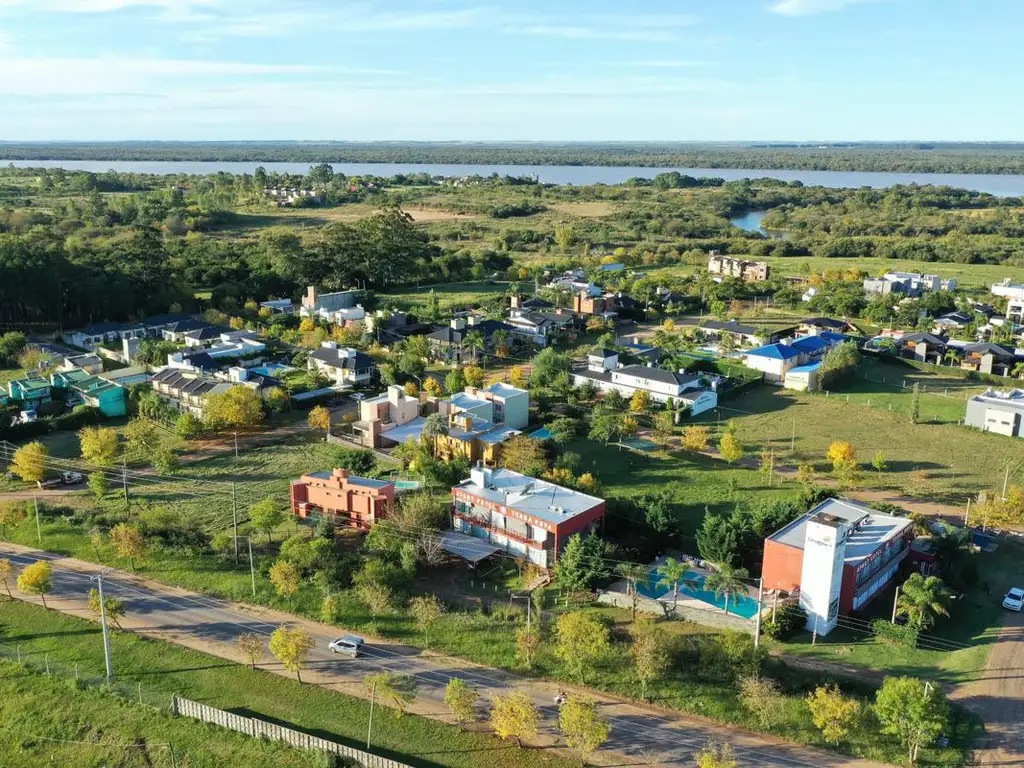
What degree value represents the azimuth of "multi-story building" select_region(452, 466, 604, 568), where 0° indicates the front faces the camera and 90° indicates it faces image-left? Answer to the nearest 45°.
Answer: approximately 45°

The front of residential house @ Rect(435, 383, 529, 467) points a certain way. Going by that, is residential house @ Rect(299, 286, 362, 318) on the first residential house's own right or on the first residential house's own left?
on the first residential house's own right

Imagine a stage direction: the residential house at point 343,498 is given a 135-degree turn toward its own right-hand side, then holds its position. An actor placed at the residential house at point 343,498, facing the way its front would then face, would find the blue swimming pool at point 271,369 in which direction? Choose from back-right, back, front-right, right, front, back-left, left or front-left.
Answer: front

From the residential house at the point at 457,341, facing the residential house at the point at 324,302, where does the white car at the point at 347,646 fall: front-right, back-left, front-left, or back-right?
back-left

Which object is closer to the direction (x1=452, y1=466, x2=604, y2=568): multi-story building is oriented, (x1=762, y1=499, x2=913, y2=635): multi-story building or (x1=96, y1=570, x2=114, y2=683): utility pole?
the utility pole

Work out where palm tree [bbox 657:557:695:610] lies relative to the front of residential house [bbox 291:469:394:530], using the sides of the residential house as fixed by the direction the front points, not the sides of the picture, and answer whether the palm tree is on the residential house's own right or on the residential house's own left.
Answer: on the residential house's own left

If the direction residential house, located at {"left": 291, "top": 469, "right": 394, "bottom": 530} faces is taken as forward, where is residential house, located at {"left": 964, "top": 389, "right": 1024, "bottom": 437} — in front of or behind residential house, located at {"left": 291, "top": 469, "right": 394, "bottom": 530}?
behind

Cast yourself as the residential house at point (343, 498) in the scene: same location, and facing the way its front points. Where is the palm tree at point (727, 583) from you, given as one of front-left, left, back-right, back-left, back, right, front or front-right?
left

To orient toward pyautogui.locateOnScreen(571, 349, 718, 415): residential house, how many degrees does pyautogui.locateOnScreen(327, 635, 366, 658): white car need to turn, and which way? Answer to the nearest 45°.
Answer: approximately 90° to its right

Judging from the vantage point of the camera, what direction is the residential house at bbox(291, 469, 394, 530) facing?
facing the viewer and to the left of the viewer

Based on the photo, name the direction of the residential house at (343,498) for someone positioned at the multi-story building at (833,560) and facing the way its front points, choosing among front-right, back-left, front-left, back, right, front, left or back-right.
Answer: back-right

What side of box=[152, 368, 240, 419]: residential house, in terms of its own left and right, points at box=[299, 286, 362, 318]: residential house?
back

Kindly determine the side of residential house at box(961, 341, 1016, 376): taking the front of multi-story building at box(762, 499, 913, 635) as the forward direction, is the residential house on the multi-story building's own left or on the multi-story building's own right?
on the multi-story building's own left

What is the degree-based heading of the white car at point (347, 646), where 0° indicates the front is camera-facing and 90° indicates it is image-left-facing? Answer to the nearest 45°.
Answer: approximately 135°
